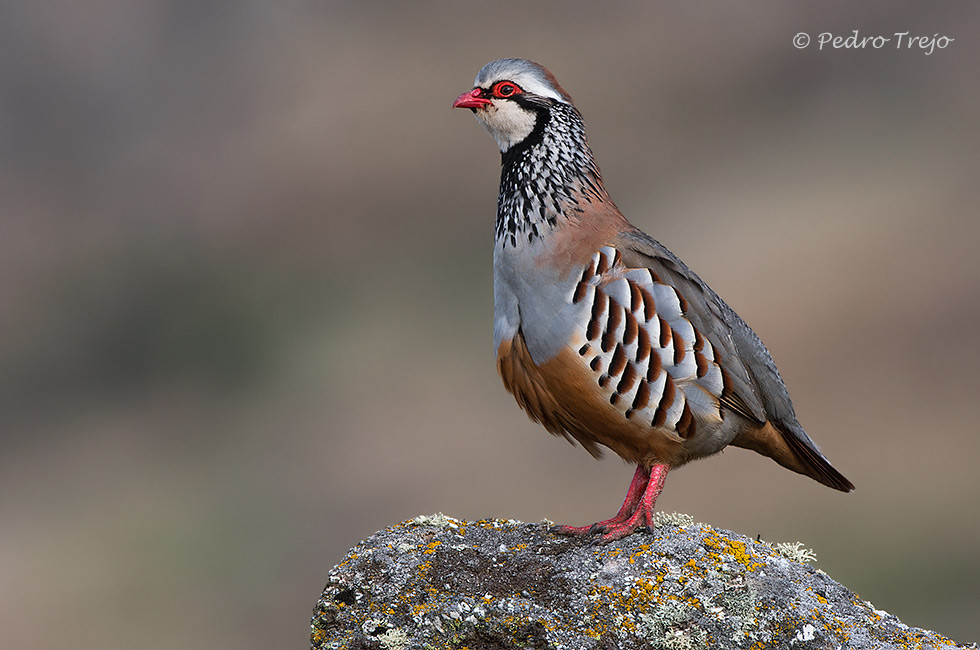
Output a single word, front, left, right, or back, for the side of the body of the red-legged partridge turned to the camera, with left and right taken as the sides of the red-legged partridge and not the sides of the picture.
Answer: left
